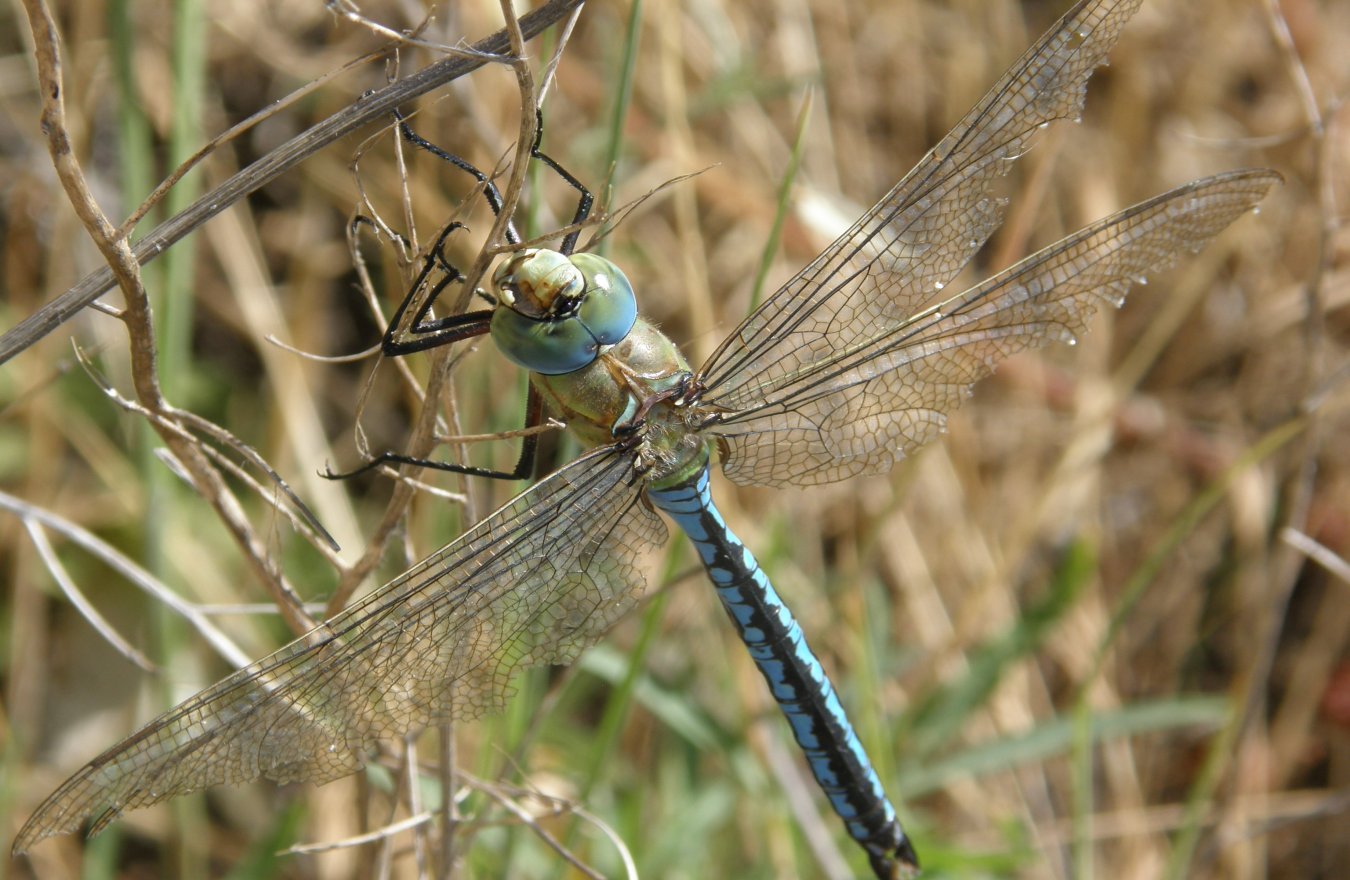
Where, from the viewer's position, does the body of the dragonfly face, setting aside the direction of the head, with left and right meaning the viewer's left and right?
facing away from the viewer and to the left of the viewer
